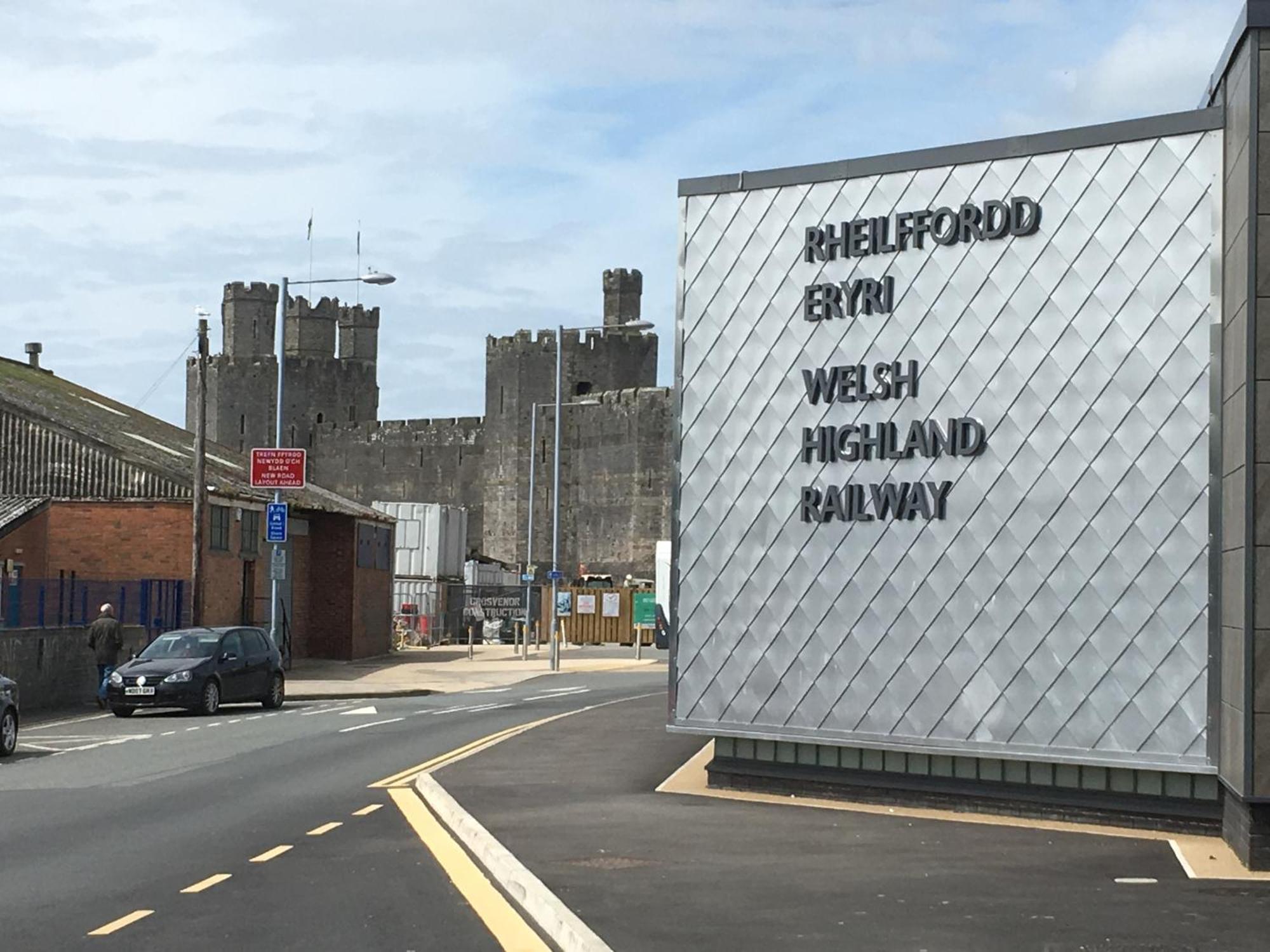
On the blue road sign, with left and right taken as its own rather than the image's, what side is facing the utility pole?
right

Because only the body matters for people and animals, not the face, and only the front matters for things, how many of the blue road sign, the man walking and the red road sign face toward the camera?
2

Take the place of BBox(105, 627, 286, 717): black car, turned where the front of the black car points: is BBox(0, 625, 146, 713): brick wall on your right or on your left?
on your right

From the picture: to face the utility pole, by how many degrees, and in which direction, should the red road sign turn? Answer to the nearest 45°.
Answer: approximately 135° to its right

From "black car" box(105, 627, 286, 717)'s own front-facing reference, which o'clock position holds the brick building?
The brick building is roughly at 4 o'clock from the black car.
